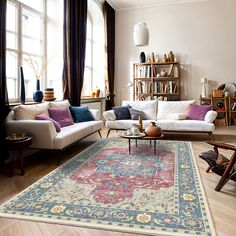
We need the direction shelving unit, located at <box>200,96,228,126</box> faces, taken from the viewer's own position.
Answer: facing the viewer

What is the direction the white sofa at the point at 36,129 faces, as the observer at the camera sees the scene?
facing the viewer and to the right of the viewer

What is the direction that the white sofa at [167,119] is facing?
toward the camera

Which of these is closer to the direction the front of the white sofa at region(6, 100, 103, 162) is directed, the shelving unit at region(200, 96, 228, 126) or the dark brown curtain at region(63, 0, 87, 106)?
the shelving unit

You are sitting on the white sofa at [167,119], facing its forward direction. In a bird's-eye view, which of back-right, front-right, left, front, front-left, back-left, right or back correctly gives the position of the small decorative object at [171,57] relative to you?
back

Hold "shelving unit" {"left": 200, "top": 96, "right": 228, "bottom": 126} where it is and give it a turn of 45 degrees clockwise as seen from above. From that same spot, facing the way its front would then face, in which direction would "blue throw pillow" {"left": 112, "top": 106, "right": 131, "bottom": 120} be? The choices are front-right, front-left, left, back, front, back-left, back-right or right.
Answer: front

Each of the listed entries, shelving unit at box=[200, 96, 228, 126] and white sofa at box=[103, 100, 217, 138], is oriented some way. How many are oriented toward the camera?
2

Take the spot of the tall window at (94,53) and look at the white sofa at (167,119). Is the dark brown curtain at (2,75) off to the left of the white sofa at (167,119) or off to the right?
right

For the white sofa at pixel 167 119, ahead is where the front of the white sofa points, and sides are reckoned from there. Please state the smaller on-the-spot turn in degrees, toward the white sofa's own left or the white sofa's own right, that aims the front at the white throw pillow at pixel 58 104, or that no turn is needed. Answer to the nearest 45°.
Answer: approximately 45° to the white sofa's own right

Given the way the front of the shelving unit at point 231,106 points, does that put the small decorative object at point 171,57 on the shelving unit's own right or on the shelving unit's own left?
on the shelving unit's own right
